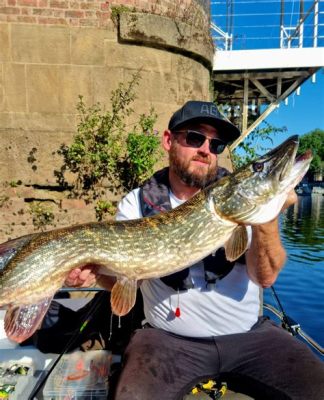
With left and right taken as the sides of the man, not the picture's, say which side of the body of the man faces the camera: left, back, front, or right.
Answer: front

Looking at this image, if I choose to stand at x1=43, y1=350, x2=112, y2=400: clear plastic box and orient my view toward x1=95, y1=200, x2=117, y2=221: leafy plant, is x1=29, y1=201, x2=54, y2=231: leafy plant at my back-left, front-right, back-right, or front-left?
front-left

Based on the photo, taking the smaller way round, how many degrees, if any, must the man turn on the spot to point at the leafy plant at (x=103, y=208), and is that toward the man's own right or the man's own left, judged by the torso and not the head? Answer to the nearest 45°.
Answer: approximately 135° to the man's own right

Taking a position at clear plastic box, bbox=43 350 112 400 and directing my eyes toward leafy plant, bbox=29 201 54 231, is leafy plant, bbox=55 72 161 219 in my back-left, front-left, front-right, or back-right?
front-right

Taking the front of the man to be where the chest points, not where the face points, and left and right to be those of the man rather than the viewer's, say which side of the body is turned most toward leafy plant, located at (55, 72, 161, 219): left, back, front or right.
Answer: back

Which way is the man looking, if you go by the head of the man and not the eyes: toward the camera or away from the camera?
toward the camera

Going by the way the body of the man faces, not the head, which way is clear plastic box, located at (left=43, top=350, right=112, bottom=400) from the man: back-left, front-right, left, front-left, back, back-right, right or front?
right
